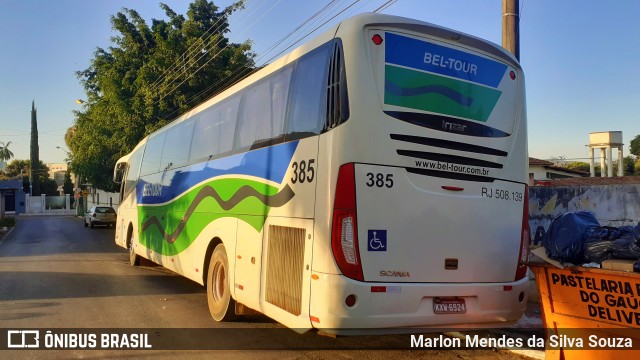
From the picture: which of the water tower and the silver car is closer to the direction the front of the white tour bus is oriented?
the silver car

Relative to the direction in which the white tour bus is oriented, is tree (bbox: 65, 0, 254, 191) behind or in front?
in front

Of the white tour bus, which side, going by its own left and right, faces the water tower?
right

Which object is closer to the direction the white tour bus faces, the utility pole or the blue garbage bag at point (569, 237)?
the utility pole

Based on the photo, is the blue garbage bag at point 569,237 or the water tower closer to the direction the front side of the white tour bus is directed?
the water tower

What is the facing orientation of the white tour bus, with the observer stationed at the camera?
facing away from the viewer and to the left of the viewer

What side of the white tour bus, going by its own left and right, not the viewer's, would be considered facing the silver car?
front

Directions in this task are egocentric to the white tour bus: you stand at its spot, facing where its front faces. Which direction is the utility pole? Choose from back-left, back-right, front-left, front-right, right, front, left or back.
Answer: right

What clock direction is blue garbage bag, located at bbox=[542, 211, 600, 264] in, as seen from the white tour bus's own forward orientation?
The blue garbage bag is roughly at 5 o'clock from the white tour bus.
